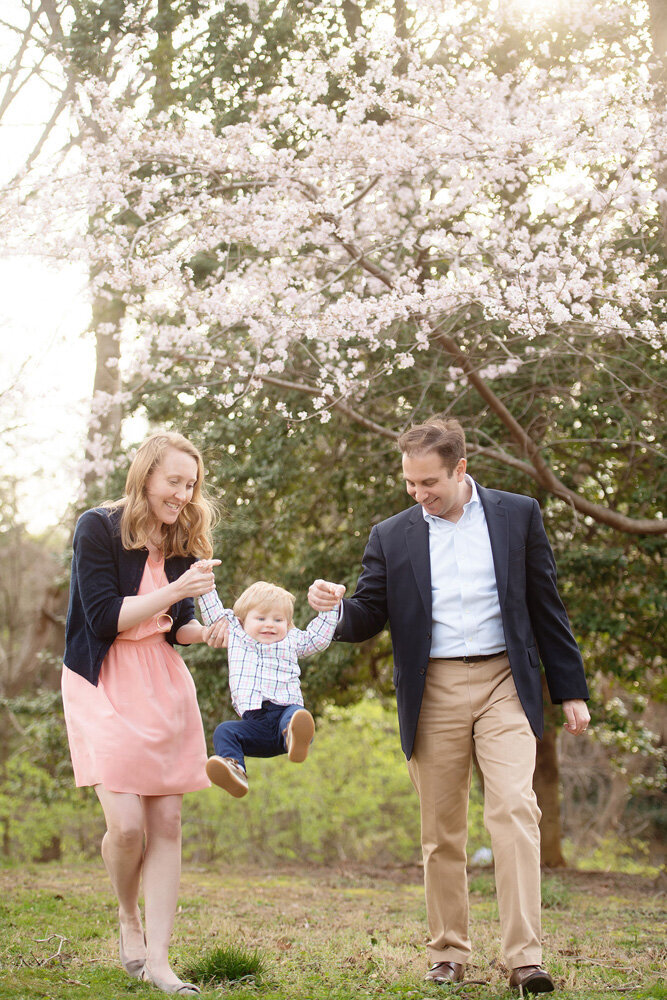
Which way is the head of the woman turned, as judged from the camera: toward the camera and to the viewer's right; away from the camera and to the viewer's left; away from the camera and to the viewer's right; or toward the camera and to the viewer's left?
toward the camera and to the viewer's right

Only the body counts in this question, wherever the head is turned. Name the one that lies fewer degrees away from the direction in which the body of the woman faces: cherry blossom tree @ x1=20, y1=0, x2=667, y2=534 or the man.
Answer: the man

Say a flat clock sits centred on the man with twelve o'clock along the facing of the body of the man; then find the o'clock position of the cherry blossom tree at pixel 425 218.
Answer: The cherry blossom tree is roughly at 6 o'clock from the man.

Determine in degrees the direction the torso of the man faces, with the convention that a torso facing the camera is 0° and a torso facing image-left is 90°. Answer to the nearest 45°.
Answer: approximately 0°

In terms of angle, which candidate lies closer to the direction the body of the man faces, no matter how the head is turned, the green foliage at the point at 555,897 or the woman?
the woman

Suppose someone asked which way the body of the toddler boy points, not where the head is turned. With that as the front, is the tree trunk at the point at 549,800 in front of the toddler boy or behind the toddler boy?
behind
